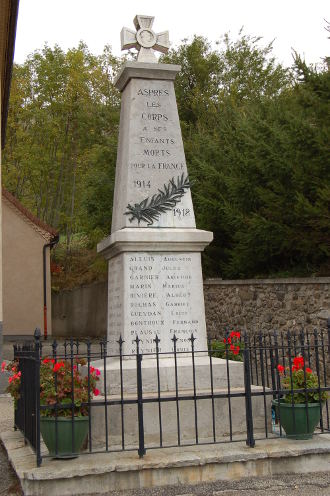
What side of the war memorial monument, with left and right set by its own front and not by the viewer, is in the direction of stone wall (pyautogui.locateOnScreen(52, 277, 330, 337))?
back

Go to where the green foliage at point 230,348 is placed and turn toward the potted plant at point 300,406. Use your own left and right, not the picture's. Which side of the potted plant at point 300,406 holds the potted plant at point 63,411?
right

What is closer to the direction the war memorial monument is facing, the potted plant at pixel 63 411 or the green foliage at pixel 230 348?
the potted plant

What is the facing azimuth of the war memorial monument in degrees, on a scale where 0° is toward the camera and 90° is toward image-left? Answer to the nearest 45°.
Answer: approximately 0°
